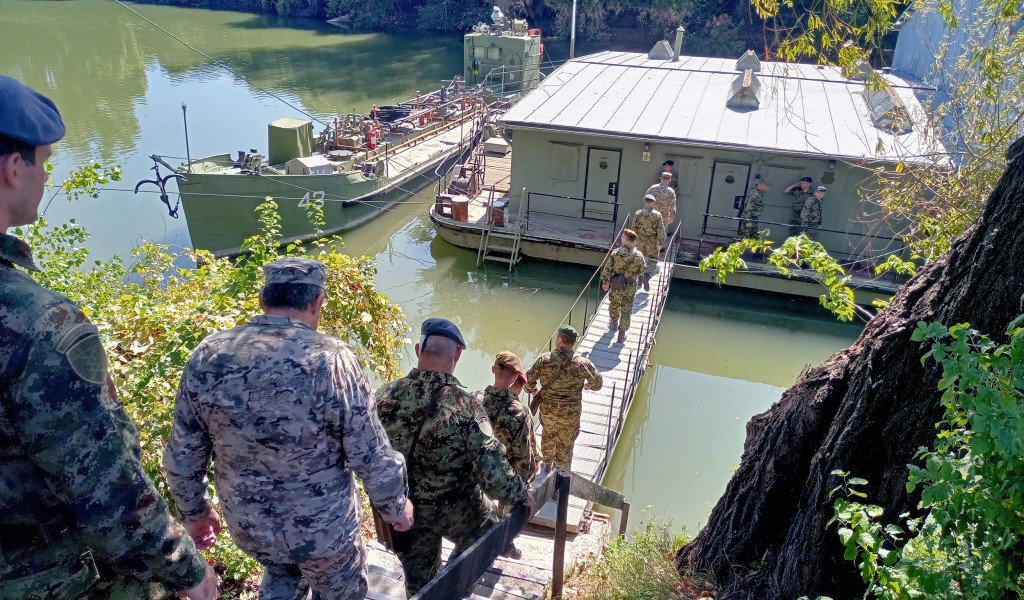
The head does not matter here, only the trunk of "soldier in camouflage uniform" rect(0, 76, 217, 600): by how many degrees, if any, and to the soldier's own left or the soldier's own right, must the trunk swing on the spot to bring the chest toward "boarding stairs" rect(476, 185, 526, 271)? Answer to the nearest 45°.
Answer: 0° — they already face it

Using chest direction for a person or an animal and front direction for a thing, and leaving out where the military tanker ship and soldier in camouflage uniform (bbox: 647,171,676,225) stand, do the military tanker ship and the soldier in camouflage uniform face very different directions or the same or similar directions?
same or similar directions

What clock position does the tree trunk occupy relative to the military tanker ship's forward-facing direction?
The tree trunk is roughly at 10 o'clock from the military tanker ship.

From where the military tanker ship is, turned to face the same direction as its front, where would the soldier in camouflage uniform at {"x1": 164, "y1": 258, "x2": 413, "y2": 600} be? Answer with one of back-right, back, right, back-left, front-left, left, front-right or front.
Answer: front-left

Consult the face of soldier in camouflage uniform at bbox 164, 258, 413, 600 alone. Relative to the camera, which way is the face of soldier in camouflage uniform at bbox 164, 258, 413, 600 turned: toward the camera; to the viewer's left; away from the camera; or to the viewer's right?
away from the camera

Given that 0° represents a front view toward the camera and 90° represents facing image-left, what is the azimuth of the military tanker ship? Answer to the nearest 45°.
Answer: approximately 45°

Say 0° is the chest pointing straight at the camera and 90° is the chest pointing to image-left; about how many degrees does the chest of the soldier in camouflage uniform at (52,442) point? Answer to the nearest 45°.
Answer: approximately 225°

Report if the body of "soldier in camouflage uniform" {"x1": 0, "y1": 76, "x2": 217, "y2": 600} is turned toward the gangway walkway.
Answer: yes

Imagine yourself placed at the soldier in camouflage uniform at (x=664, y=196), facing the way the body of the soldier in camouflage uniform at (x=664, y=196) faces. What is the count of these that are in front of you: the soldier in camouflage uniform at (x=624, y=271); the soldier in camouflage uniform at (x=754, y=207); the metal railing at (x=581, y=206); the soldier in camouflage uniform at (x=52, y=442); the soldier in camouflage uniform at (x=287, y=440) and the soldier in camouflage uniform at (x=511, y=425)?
4

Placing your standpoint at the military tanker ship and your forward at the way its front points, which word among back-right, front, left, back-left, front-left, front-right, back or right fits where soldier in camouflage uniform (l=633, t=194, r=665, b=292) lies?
left

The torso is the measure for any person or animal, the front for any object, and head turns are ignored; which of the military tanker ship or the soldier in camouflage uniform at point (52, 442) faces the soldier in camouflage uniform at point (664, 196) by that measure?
the soldier in camouflage uniform at point (52, 442)

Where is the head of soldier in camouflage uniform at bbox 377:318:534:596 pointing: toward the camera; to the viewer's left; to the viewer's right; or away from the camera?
away from the camera

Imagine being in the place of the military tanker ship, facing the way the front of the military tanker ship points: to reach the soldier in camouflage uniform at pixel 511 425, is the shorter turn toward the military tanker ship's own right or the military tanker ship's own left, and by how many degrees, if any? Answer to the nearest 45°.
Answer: approximately 45° to the military tanker ship's own left

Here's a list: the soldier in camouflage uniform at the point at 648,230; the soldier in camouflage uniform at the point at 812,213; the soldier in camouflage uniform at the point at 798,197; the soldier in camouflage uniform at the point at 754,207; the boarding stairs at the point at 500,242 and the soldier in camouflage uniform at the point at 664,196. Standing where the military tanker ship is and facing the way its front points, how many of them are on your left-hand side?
6

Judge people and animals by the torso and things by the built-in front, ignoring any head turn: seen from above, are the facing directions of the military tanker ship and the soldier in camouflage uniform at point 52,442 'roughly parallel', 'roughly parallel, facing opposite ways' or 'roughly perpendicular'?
roughly parallel, facing opposite ways

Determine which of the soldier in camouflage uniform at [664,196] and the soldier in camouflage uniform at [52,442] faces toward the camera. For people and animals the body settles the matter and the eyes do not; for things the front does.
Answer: the soldier in camouflage uniform at [664,196]

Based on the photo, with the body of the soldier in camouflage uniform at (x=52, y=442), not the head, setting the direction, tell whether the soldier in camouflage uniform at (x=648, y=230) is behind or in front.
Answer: in front
